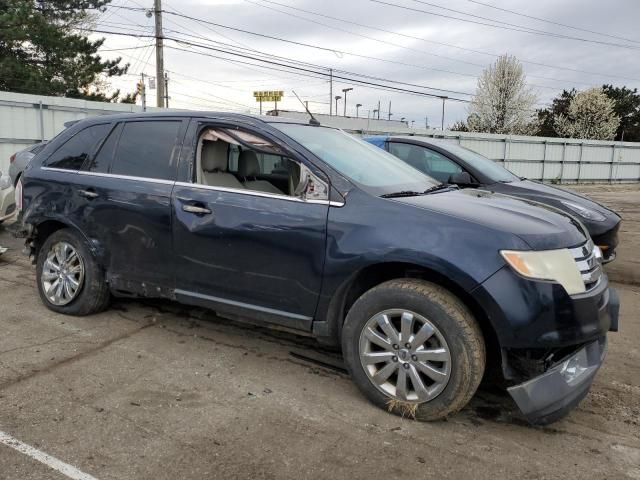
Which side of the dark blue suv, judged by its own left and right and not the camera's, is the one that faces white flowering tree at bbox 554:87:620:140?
left

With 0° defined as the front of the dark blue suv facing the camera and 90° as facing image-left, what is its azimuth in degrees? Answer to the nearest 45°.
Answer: approximately 315°

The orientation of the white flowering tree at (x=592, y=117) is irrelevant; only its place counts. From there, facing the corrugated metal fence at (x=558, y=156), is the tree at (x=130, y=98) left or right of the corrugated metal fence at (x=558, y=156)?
right

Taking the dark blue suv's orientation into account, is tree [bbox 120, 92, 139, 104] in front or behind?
behind

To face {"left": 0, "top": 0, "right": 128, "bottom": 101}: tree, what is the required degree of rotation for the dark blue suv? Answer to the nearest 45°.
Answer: approximately 180°

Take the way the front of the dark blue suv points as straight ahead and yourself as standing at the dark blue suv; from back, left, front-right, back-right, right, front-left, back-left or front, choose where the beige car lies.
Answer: back

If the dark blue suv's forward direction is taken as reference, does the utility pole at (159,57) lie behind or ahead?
behind

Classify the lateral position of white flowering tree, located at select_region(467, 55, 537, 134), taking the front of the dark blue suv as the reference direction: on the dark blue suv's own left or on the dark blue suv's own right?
on the dark blue suv's own left

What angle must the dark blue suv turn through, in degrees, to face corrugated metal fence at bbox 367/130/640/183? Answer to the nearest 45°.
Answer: approximately 90° to its left
